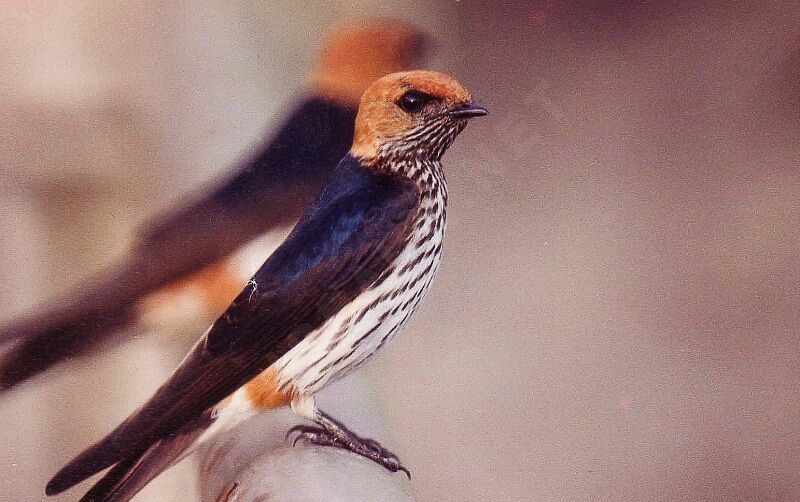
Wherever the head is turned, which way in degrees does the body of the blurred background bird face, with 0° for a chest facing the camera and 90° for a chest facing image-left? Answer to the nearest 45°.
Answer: approximately 270°

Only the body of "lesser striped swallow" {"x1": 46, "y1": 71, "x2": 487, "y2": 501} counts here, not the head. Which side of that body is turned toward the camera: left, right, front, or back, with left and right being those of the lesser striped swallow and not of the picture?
right
